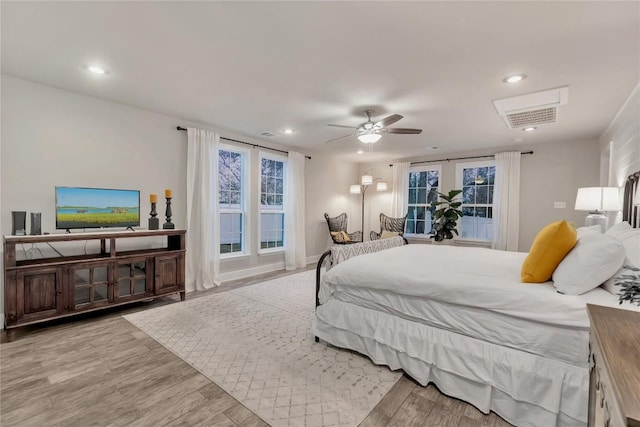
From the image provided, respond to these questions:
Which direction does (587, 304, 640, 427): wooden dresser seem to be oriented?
to the viewer's left

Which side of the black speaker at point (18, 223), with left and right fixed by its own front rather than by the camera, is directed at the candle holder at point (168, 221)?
left

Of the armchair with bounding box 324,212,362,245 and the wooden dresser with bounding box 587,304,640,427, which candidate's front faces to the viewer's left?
the wooden dresser

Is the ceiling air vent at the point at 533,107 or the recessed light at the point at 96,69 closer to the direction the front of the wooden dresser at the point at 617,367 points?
the recessed light

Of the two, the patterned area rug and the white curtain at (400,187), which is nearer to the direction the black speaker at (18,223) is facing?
the patterned area rug

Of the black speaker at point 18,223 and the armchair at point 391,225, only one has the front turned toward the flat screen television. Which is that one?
the armchair

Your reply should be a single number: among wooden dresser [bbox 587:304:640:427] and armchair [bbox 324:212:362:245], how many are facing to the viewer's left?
1

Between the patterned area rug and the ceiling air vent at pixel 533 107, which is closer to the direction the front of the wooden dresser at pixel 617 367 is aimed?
the patterned area rug

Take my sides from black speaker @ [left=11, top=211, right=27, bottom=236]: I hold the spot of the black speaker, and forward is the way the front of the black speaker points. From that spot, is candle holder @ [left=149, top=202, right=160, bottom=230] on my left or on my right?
on my left

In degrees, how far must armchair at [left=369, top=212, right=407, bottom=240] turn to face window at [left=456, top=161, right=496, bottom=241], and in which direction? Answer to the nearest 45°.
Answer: approximately 135° to its left

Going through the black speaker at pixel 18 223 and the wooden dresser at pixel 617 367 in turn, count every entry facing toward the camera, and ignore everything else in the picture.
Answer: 1

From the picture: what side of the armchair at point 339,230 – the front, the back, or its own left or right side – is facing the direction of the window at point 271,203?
right
